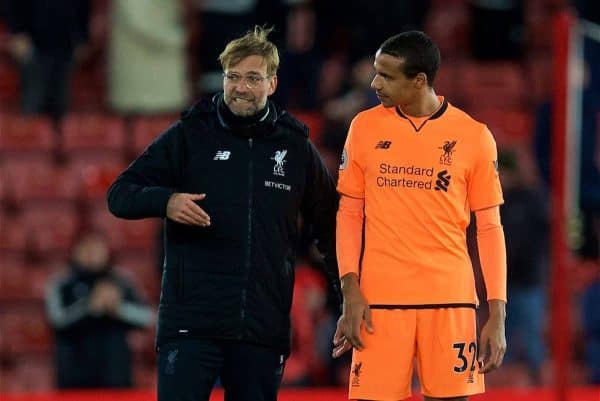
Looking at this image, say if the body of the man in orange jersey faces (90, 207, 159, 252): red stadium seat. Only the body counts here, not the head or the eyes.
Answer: no

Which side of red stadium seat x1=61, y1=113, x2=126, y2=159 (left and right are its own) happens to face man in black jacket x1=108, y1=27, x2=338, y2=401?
front

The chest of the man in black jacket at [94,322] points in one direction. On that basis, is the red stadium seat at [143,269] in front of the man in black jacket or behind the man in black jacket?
behind

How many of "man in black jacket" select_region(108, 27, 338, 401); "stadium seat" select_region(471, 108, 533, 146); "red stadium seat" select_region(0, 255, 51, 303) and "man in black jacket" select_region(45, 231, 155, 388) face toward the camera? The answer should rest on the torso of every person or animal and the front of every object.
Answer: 4

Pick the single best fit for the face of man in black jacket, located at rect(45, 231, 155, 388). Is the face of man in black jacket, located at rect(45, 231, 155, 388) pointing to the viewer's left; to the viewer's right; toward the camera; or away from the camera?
toward the camera

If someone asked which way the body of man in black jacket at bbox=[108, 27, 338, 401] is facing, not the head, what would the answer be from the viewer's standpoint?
toward the camera

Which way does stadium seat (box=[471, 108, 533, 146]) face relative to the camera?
toward the camera

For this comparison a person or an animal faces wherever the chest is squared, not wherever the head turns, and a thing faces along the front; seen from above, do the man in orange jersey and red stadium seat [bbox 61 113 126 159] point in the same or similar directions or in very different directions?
same or similar directions

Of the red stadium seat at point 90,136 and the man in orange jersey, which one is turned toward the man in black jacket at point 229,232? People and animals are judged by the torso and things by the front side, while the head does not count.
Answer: the red stadium seat

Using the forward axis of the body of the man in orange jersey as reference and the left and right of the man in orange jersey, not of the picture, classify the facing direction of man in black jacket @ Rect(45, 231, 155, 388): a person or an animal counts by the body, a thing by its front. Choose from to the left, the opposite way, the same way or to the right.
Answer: the same way

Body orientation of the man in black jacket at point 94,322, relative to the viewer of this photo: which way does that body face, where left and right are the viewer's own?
facing the viewer

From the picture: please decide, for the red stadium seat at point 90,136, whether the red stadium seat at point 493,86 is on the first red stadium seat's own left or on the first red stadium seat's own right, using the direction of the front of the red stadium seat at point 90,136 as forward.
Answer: on the first red stadium seat's own left

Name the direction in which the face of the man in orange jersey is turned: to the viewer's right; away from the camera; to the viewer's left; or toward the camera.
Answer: to the viewer's left

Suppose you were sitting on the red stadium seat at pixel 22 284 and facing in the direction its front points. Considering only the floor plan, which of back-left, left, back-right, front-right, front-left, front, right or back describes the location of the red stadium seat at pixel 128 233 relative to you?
left
